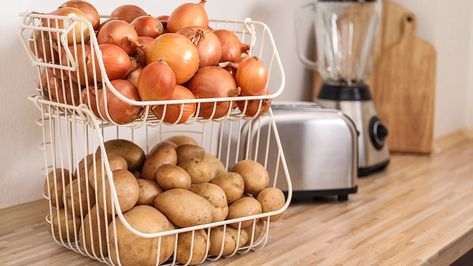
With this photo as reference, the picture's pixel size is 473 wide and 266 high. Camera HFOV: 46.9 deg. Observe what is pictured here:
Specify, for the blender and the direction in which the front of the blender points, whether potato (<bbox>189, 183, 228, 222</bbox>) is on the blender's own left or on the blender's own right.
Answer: on the blender's own right

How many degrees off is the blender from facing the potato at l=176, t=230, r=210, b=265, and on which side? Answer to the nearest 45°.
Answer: approximately 45° to its right

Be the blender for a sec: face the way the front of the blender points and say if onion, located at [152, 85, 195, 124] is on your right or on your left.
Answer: on your right

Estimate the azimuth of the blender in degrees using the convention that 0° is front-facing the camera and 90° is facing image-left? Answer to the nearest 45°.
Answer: approximately 315°

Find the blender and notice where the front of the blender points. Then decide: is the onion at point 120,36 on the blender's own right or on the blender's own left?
on the blender's own right

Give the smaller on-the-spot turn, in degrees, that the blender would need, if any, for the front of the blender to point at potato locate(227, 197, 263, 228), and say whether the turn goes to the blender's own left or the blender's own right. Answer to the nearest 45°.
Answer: approximately 45° to the blender's own right
